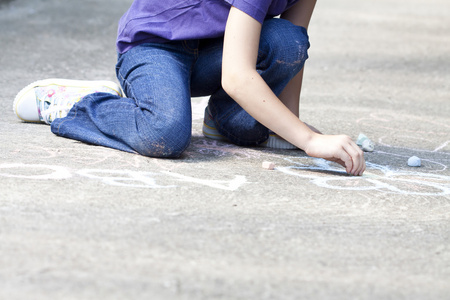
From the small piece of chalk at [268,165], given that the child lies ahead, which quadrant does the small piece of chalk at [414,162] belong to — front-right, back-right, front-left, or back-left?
back-right

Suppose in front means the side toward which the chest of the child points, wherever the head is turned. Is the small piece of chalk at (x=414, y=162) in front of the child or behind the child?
in front

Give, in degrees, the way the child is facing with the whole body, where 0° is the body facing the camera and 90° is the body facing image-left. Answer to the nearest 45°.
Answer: approximately 315°
